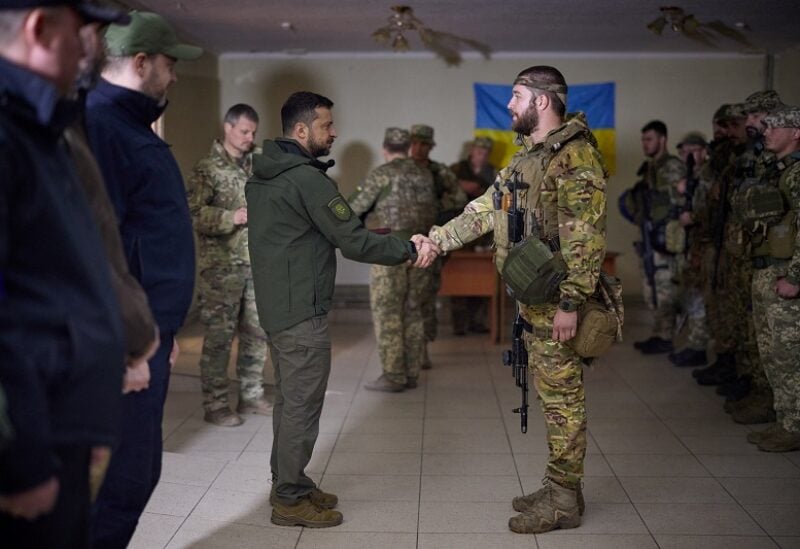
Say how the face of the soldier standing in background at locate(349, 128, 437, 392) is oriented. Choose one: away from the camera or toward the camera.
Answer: away from the camera

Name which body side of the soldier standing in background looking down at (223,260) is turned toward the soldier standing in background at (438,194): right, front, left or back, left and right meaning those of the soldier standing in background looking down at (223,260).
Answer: left

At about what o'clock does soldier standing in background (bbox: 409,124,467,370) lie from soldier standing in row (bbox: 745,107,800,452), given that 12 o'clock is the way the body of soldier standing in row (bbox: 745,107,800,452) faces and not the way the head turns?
soldier standing in background (bbox: 409,124,467,370) is roughly at 1 o'clock from soldier standing in row (bbox: 745,107,800,452).

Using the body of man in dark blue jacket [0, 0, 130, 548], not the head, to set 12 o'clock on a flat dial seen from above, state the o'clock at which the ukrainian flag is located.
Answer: The ukrainian flag is roughly at 10 o'clock from the man in dark blue jacket.

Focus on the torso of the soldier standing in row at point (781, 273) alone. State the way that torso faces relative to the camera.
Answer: to the viewer's left

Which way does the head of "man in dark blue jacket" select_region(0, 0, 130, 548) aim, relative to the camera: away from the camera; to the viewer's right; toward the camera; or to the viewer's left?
to the viewer's right

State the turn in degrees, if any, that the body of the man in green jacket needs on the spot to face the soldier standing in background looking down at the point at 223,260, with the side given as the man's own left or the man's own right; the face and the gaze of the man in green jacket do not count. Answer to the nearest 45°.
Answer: approximately 90° to the man's own left

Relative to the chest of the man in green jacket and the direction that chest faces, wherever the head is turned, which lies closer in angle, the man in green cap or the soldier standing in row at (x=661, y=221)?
the soldier standing in row

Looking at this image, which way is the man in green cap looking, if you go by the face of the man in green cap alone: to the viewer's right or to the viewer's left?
to the viewer's right

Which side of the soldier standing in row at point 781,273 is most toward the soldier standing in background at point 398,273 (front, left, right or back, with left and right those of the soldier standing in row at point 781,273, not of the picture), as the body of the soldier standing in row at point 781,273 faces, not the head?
front

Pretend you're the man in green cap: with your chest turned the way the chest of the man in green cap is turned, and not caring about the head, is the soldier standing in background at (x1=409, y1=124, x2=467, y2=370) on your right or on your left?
on your left

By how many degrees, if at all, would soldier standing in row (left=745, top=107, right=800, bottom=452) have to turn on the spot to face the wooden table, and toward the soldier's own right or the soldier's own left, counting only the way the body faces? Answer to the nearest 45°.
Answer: approximately 45° to the soldier's own right

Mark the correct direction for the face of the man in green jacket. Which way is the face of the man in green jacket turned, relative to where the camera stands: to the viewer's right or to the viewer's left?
to the viewer's right

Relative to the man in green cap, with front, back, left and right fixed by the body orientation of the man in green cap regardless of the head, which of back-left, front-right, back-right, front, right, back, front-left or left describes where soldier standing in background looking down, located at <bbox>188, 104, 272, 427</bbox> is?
left
